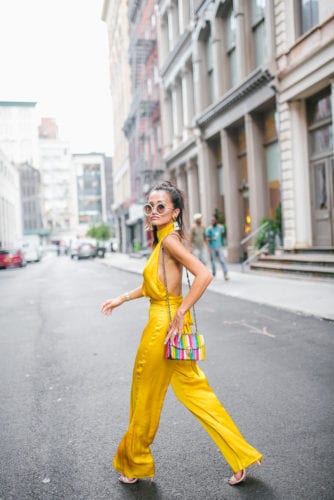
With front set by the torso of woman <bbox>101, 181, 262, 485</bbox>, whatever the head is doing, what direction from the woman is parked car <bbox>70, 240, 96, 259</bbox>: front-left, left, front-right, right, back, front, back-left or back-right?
right

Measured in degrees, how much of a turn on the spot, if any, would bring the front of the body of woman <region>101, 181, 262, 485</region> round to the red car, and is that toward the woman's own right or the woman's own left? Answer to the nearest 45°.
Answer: approximately 90° to the woman's own right

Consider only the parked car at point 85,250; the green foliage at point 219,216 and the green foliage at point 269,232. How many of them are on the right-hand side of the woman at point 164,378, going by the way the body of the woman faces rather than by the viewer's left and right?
3

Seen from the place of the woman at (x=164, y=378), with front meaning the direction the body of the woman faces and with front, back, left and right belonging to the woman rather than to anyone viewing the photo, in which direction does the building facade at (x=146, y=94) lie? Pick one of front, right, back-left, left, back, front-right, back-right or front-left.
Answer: right

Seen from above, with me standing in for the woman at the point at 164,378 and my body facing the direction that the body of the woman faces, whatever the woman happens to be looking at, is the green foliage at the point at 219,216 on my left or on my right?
on my right

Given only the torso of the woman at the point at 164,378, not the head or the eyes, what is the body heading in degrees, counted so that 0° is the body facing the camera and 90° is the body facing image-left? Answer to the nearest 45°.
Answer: approximately 90°

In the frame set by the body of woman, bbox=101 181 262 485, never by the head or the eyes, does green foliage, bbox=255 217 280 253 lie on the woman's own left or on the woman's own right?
on the woman's own right
